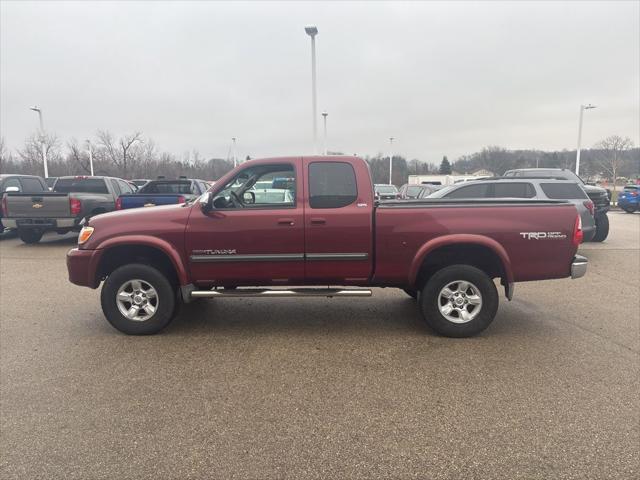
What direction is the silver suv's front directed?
to the viewer's left

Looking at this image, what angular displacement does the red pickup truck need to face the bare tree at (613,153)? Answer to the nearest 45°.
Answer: approximately 135° to its right

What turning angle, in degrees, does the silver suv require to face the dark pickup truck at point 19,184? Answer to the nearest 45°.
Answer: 0° — it already faces it

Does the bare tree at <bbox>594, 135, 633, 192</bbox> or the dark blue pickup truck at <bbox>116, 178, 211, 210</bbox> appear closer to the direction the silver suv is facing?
the dark blue pickup truck

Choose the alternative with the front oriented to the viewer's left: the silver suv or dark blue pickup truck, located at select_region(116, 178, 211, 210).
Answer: the silver suv

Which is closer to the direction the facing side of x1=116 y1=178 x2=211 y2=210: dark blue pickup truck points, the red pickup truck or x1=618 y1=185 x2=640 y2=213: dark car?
the dark car

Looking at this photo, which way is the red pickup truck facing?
to the viewer's left

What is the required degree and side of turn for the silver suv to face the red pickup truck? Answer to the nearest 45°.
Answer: approximately 90° to its left

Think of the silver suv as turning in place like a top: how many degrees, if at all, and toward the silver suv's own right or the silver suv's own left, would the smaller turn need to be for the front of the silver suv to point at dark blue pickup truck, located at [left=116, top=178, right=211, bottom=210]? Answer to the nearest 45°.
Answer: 0° — it already faces it

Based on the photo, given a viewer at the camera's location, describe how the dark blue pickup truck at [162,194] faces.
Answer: facing away from the viewer and to the right of the viewer

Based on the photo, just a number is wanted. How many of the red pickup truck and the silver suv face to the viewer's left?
2
